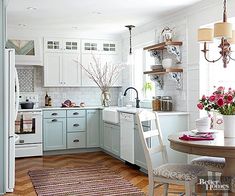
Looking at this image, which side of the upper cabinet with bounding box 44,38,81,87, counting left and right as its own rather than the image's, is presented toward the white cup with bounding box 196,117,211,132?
front

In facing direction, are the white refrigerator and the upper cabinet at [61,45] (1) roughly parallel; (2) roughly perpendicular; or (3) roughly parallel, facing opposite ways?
roughly perpendicular

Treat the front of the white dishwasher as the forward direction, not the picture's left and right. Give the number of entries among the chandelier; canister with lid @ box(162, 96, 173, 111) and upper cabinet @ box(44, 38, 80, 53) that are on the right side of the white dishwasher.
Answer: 1

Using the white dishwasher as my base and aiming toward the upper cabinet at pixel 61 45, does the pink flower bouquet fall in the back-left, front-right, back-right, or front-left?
back-left

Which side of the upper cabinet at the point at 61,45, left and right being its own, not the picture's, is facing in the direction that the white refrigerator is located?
front

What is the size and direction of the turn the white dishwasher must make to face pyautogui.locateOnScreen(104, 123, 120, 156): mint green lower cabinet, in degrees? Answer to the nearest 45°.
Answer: approximately 135° to its right

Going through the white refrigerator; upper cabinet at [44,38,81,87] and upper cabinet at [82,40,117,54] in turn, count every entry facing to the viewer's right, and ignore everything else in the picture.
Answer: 1

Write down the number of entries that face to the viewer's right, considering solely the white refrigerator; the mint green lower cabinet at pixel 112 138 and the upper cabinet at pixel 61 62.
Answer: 1

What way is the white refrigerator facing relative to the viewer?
to the viewer's right

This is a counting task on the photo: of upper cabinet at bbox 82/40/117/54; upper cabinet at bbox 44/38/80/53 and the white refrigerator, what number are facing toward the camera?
2
